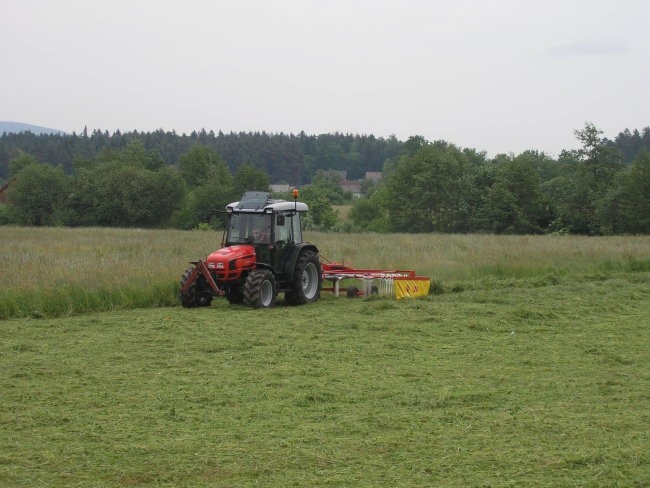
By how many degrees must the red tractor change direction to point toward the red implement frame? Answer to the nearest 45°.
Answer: approximately 180°

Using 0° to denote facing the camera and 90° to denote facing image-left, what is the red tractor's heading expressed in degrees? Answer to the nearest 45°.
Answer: approximately 45°
